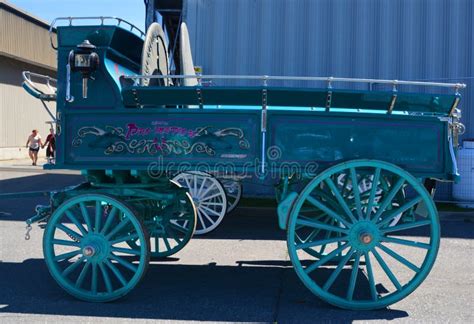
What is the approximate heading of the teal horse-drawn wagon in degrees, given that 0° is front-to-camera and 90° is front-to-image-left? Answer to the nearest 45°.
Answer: approximately 90°
